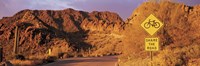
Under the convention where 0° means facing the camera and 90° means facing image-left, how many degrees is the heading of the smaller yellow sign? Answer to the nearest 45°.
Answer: approximately 0°

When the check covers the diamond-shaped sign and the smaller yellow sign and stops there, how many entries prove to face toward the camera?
2

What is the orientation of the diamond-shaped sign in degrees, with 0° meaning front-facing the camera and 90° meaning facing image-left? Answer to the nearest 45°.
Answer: approximately 0°
